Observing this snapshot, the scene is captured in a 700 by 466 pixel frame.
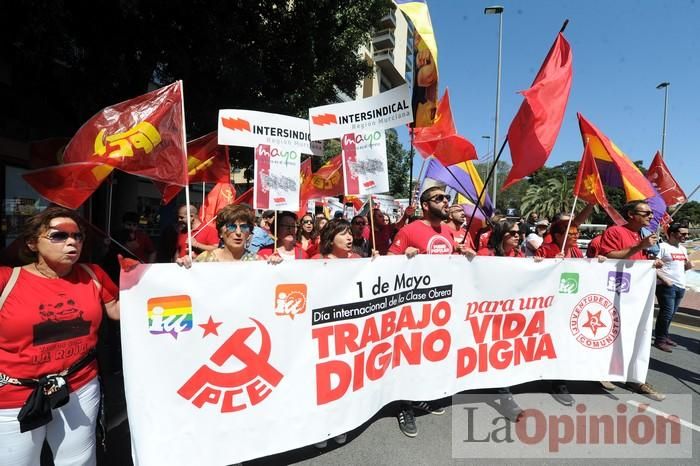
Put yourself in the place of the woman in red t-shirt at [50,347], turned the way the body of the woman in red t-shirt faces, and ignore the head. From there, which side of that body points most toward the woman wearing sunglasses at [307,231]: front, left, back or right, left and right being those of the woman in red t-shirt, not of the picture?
left

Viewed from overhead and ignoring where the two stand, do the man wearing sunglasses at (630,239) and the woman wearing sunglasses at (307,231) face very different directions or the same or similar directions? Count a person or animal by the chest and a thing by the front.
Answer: same or similar directions

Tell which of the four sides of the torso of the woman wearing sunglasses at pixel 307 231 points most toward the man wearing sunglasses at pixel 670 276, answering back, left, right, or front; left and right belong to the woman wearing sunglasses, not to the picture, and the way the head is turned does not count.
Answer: left

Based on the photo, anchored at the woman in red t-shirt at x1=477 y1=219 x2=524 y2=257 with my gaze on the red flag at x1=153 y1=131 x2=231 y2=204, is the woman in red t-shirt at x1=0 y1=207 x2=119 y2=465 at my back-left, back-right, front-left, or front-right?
front-left

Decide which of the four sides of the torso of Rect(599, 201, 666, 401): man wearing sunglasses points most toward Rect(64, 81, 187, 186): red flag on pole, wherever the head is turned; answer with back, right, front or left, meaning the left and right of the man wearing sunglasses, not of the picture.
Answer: right

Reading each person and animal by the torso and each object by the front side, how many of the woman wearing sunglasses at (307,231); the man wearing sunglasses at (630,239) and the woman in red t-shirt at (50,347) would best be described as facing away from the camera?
0

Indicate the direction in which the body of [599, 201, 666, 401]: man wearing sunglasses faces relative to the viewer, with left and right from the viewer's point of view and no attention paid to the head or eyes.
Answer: facing the viewer and to the right of the viewer

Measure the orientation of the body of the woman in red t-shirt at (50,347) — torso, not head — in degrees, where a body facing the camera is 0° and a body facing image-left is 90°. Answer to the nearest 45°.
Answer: approximately 315°

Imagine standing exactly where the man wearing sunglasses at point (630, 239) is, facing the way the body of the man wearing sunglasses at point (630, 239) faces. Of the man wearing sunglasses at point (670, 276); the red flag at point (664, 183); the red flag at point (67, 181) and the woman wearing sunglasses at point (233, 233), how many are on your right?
2

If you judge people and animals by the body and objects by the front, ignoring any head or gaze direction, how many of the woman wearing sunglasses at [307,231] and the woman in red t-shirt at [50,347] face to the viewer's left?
0

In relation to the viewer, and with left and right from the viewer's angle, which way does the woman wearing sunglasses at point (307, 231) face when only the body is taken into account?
facing the viewer

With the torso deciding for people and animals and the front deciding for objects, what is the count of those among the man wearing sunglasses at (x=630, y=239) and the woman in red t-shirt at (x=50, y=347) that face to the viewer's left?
0

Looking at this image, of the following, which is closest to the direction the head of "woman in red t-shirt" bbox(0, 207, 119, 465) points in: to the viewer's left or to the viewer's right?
to the viewer's right
